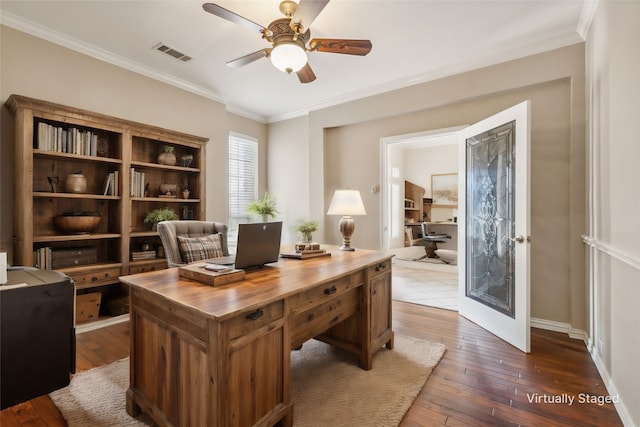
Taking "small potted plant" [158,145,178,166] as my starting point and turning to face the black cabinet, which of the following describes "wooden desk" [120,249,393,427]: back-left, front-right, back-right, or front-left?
front-left

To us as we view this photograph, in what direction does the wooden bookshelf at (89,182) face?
facing the viewer and to the right of the viewer

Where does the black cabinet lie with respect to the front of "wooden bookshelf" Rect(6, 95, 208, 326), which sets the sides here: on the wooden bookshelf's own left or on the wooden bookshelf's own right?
on the wooden bookshelf's own right

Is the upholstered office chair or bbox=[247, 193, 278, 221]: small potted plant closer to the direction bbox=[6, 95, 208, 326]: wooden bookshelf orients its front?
the upholstered office chair

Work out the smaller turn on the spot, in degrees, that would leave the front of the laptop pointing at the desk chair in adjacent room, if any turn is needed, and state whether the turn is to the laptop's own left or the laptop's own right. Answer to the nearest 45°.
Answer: approximately 90° to the laptop's own right

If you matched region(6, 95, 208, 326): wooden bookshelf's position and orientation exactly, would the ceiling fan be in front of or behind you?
in front

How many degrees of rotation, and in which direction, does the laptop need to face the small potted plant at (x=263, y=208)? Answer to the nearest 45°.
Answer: approximately 45° to its right

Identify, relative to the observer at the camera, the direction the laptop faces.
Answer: facing away from the viewer and to the left of the viewer

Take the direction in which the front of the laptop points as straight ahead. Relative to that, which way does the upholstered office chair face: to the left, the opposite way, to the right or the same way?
the opposite way

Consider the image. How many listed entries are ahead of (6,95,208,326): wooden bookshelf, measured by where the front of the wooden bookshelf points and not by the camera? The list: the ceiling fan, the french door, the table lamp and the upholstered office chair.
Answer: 4

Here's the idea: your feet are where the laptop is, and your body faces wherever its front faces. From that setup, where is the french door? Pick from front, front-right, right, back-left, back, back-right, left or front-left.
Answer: back-right

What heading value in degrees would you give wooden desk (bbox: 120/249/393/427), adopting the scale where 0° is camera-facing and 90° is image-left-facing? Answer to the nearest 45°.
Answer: approximately 315°

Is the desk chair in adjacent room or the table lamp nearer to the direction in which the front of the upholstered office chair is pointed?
the table lamp

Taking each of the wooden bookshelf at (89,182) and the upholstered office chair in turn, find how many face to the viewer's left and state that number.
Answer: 0

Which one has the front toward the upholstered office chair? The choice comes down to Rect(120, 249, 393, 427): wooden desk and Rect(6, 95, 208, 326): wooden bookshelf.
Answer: the wooden bookshelf

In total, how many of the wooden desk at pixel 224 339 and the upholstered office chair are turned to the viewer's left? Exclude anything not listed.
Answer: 0
